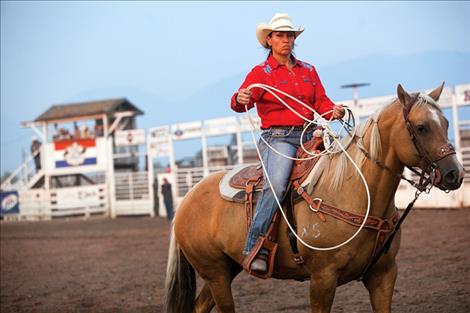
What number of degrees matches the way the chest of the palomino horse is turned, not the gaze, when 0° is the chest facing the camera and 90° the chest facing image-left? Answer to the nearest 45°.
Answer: approximately 315°

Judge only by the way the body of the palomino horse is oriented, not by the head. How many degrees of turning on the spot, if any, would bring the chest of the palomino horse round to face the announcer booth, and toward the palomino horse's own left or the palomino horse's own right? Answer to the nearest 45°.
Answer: approximately 180°

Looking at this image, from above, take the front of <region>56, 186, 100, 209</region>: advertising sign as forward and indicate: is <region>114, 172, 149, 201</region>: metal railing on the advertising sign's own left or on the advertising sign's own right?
on the advertising sign's own left

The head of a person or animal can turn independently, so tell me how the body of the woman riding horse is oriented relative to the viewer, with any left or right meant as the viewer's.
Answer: facing the viewer and to the right of the viewer

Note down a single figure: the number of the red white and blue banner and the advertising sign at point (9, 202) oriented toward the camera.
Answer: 2

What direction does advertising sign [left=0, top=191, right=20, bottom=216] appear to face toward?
toward the camera

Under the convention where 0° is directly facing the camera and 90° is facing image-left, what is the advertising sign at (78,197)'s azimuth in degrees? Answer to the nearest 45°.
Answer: approximately 0°

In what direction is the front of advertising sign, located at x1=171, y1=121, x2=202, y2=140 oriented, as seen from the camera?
facing the viewer

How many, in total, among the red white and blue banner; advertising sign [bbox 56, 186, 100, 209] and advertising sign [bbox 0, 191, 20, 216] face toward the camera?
3
